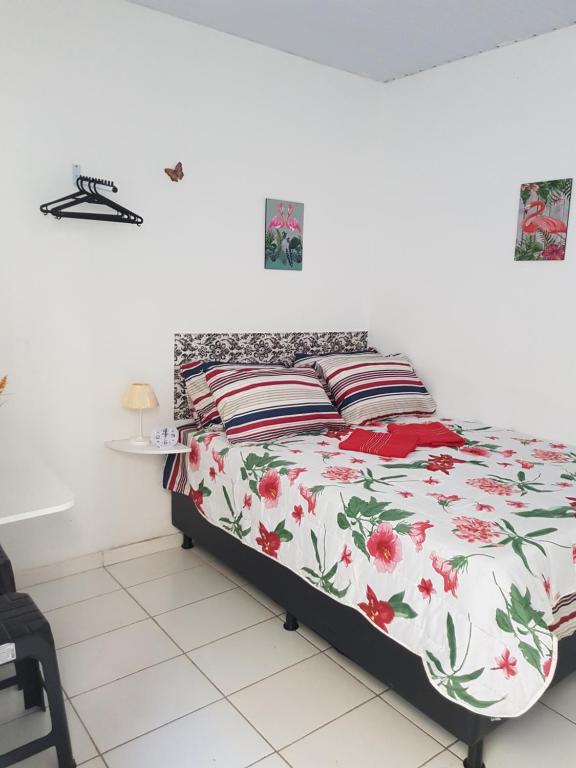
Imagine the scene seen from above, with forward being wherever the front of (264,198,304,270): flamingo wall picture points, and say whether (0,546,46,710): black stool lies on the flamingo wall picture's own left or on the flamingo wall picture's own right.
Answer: on the flamingo wall picture's own right

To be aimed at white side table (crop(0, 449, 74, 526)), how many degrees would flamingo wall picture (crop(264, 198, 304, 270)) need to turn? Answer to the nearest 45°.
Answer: approximately 90° to its right

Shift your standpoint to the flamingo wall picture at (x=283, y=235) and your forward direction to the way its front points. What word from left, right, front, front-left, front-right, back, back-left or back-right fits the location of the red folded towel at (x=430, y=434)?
front

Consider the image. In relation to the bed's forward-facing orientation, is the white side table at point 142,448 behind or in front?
behind

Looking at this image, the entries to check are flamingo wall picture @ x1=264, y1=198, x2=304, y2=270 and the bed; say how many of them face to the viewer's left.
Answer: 0

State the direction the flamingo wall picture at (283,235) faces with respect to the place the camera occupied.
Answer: facing the viewer and to the right of the viewer

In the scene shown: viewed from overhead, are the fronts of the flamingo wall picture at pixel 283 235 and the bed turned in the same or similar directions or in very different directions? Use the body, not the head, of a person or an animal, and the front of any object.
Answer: same or similar directions

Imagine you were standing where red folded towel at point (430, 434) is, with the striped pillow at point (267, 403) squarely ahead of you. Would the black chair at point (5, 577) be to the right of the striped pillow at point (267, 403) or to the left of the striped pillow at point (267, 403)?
left
